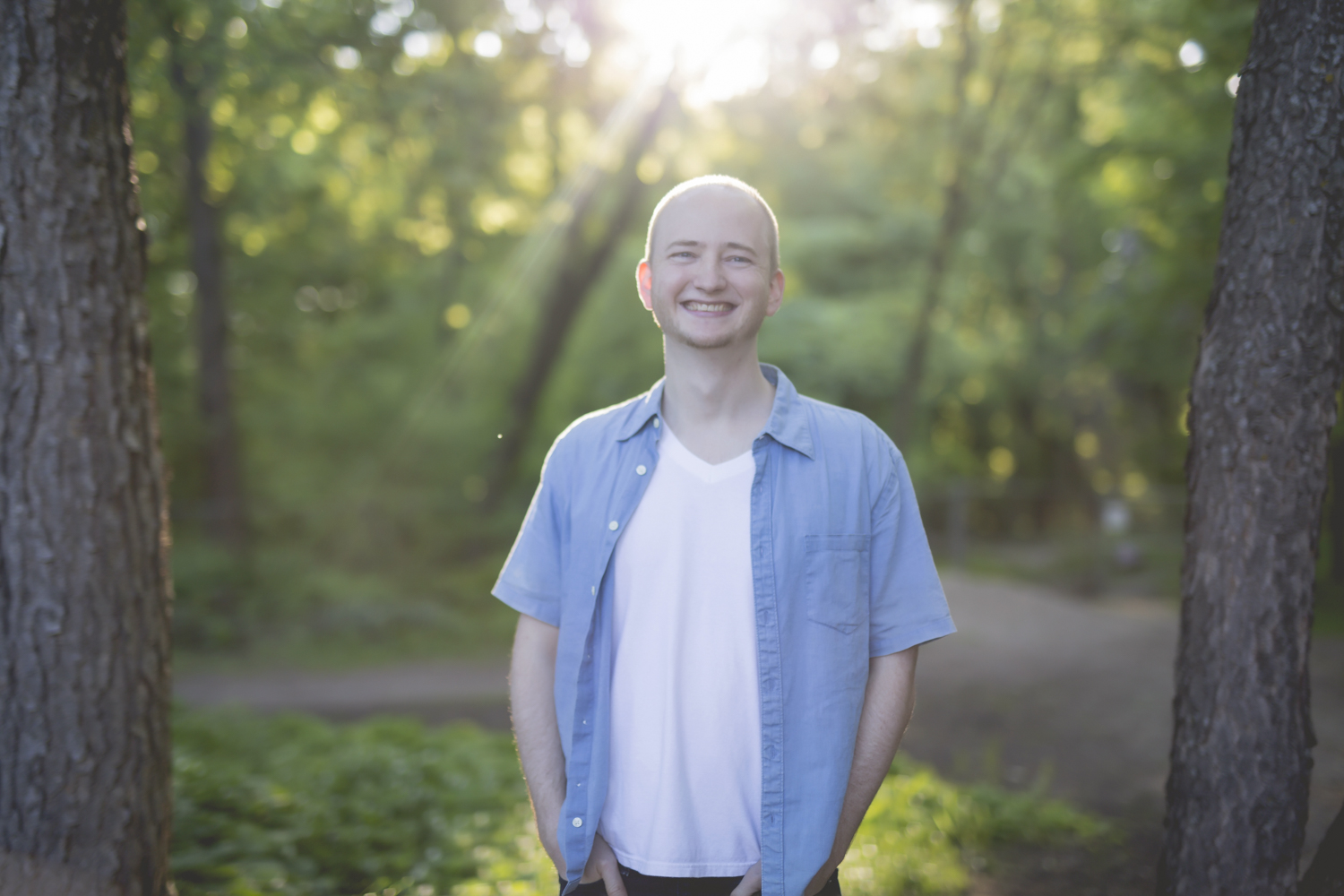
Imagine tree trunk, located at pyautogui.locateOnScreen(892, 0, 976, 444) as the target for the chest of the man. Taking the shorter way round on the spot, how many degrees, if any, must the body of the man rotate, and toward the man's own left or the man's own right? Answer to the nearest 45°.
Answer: approximately 180°

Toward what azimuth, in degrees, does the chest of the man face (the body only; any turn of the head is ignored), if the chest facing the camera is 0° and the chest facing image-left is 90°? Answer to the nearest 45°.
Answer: approximately 0°

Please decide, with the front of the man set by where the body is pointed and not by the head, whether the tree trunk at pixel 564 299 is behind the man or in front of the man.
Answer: behind

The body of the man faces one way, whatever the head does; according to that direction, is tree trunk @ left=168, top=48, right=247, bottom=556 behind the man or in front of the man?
behind

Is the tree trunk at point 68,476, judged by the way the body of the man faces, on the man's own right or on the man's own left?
on the man's own right
